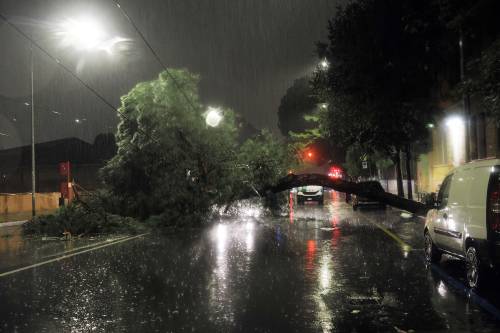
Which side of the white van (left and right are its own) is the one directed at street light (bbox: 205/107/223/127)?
front

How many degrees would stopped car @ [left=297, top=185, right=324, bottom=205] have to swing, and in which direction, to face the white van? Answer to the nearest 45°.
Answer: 0° — it already faces it

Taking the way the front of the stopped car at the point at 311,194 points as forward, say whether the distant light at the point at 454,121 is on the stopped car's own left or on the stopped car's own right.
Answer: on the stopped car's own left

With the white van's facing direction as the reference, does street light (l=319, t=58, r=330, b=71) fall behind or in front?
in front

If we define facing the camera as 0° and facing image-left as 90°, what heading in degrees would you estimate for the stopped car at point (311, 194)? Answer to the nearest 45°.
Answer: approximately 0°

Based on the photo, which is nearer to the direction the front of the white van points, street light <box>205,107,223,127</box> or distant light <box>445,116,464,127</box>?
the street light
